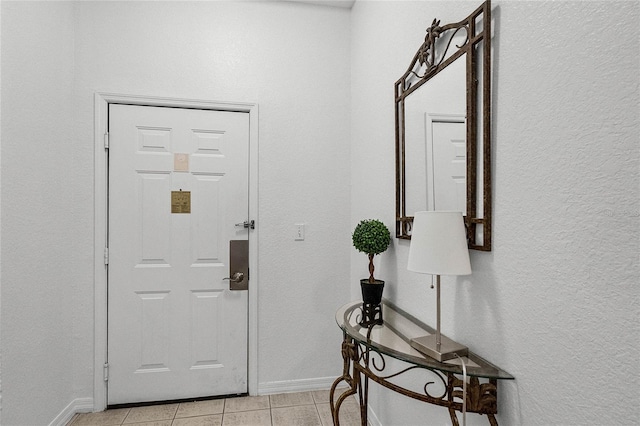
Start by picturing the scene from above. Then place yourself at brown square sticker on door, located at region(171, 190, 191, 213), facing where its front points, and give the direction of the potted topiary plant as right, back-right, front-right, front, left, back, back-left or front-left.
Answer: front-left

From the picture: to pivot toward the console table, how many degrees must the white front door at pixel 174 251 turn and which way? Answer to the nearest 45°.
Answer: approximately 45° to its left

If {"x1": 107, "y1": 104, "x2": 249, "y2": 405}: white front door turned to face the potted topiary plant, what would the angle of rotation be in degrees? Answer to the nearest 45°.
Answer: approximately 45° to its left

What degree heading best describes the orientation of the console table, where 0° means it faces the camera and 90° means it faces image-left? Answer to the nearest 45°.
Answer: approximately 45°

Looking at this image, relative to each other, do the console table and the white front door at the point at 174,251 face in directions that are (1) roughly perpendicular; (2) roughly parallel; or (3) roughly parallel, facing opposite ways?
roughly perpendicular

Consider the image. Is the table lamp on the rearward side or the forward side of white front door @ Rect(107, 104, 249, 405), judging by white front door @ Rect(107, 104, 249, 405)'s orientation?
on the forward side

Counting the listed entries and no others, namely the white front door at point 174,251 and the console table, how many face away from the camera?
0

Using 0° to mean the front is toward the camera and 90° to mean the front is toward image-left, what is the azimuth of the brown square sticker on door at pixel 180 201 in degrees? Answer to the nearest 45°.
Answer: approximately 0°

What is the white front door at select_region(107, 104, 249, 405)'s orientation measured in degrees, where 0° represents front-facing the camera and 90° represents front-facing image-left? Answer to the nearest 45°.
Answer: approximately 0°
